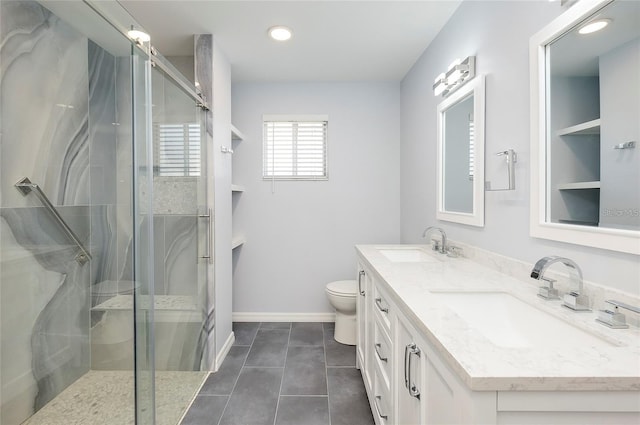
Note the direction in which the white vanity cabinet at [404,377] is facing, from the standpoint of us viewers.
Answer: facing to the left of the viewer

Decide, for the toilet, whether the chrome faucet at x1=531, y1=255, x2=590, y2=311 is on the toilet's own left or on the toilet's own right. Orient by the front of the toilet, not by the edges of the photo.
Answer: on the toilet's own left

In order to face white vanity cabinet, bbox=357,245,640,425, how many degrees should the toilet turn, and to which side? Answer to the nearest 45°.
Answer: approximately 90° to its left
